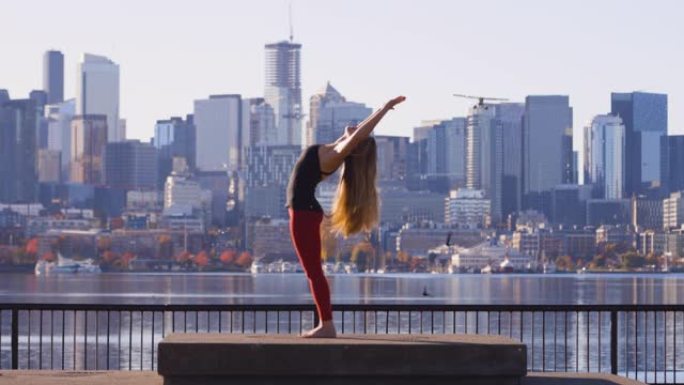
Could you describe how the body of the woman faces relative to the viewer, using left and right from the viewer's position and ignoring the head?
facing to the left of the viewer

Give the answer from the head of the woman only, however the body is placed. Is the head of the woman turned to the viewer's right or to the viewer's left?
to the viewer's right

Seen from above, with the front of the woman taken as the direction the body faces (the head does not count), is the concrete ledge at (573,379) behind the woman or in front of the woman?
behind
